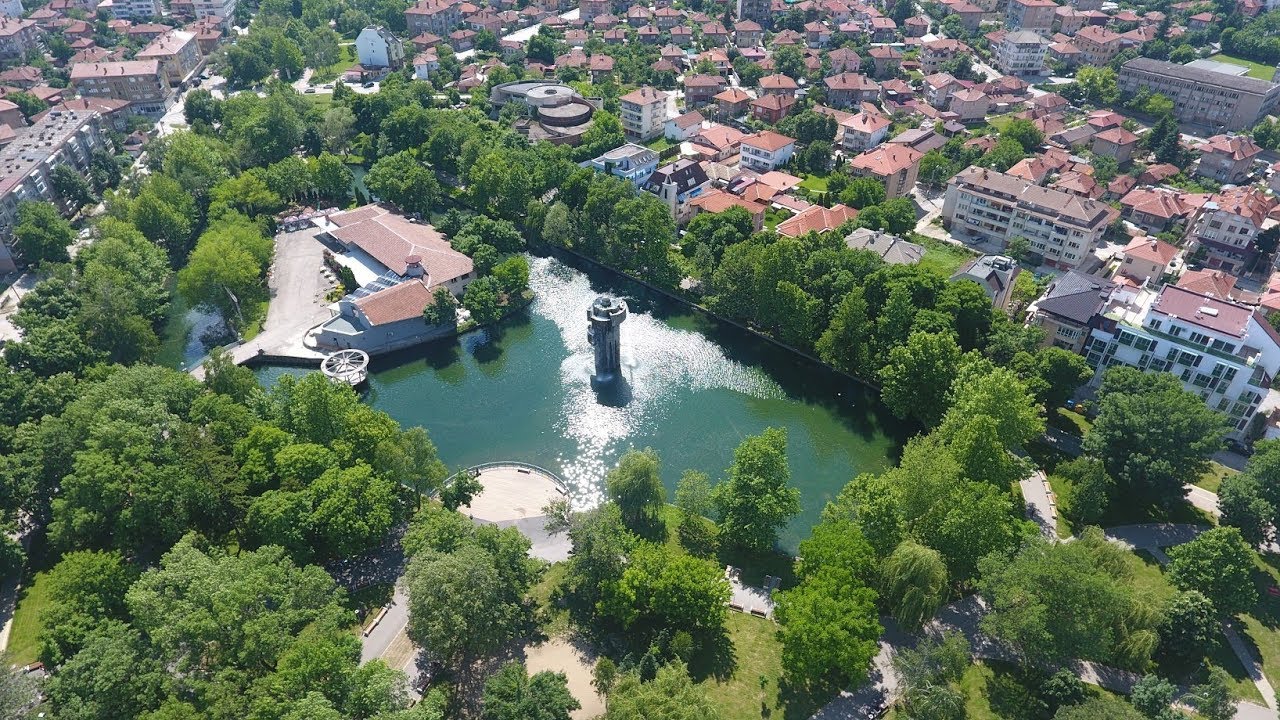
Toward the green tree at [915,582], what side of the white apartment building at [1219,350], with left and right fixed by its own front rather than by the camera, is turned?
front

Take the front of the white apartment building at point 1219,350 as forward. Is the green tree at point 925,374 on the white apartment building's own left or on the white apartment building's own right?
on the white apartment building's own right

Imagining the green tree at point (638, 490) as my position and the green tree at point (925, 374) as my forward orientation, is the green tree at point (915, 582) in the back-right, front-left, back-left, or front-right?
front-right

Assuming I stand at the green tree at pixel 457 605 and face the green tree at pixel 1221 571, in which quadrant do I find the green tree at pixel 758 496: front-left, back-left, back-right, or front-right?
front-left

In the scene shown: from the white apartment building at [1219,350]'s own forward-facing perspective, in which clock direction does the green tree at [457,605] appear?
The green tree is roughly at 1 o'clock from the white apartment building.

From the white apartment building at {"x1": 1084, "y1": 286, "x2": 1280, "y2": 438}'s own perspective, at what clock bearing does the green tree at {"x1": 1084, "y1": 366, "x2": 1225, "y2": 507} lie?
The green tree is roughly at 12 o'clock from the white apartment building.

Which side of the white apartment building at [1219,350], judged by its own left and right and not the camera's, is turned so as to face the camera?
front

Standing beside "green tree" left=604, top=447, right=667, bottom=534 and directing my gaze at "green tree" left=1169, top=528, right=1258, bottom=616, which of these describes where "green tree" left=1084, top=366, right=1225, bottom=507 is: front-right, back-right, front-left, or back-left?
front-left

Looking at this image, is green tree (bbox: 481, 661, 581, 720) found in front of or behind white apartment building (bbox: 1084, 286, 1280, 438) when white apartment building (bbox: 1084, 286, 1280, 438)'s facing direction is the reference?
in front

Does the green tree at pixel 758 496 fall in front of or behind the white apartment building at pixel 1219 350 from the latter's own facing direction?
in front

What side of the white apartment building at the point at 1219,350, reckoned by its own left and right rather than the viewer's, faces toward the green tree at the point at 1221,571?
front

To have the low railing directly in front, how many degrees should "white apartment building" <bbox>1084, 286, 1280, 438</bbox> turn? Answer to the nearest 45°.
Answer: approximately 45° to its right

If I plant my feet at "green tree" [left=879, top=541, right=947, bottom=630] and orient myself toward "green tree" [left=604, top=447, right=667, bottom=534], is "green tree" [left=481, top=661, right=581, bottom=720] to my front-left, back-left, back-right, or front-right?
front-left

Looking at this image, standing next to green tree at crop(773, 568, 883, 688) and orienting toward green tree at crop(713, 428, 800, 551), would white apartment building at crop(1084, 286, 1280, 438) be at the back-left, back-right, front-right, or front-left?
front-right

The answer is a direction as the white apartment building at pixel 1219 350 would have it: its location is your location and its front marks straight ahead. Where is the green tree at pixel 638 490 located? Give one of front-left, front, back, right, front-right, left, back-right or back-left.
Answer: front-right
